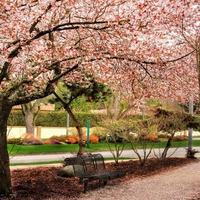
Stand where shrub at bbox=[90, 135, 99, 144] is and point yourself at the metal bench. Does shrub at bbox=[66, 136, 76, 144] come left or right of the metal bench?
right

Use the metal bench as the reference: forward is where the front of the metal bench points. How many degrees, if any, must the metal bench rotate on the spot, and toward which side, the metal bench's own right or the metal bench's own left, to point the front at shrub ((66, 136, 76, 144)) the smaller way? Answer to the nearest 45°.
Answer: approximately 135° to the metal bench's own left

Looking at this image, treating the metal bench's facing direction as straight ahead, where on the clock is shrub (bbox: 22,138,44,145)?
The shrub is roughly at 7 o'clock from the metal bench.

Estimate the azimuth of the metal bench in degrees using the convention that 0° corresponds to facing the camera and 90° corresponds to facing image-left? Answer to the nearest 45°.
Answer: approximately 315°

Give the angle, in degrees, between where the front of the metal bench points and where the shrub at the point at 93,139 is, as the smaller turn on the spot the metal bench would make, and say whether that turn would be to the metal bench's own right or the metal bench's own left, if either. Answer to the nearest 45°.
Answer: approximately 135° to the metal bench's own left
